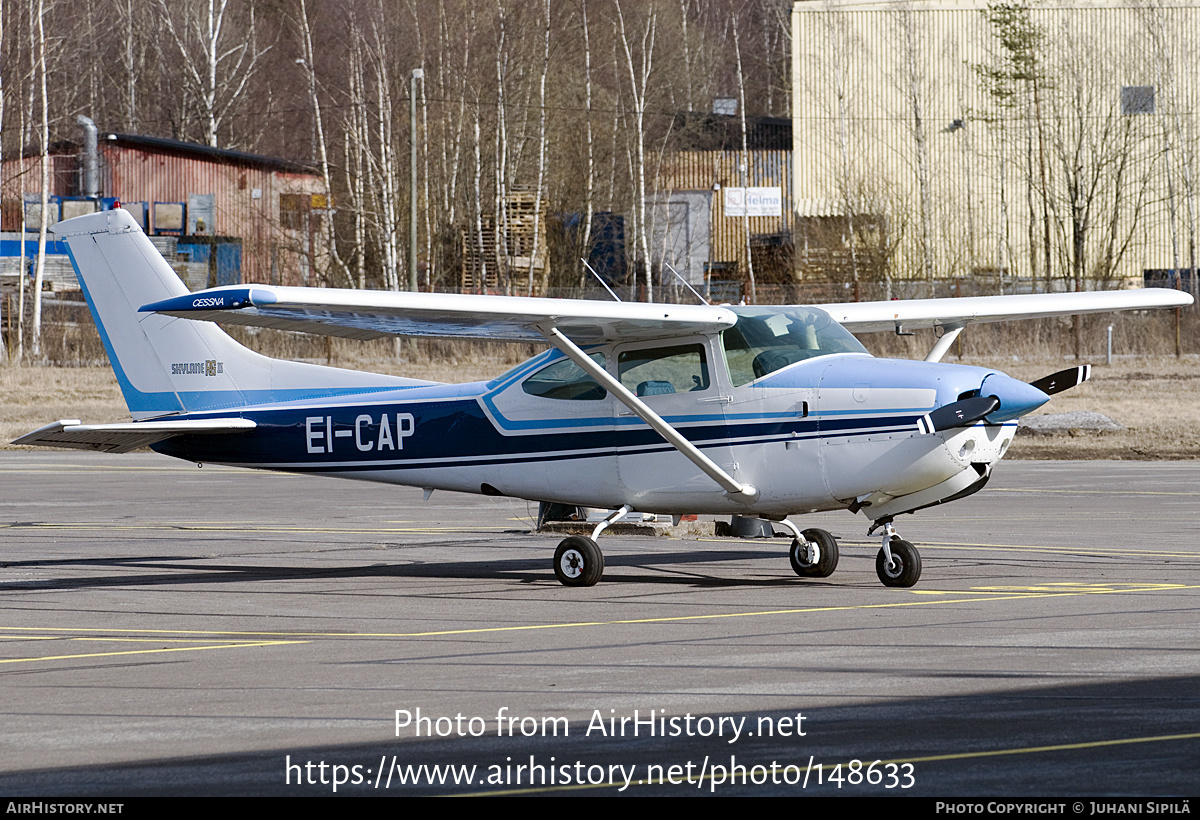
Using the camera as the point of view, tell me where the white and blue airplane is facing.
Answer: facing the viewer and to the right of the viewer
